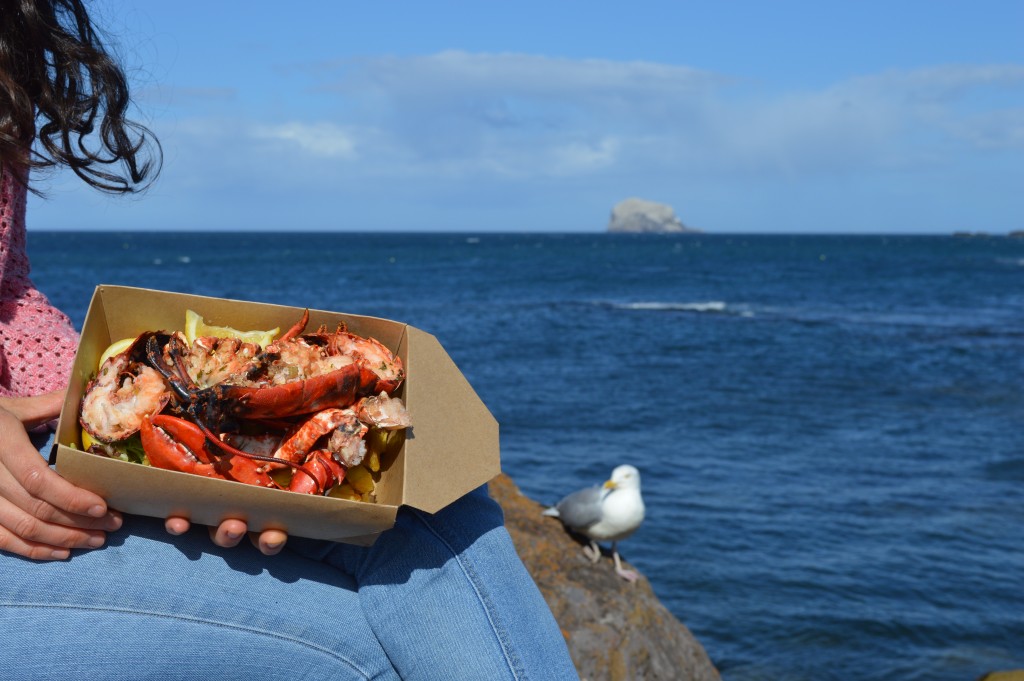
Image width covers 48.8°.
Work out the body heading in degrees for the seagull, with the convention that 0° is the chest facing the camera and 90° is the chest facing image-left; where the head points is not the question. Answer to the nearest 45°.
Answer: approximately 315°

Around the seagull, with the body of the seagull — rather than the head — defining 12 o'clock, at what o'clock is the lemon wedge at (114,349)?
The lemon wedge is roughly at 2 o'clock from the seagull.

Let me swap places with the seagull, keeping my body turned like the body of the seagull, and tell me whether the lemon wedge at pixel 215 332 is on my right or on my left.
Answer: on my right
